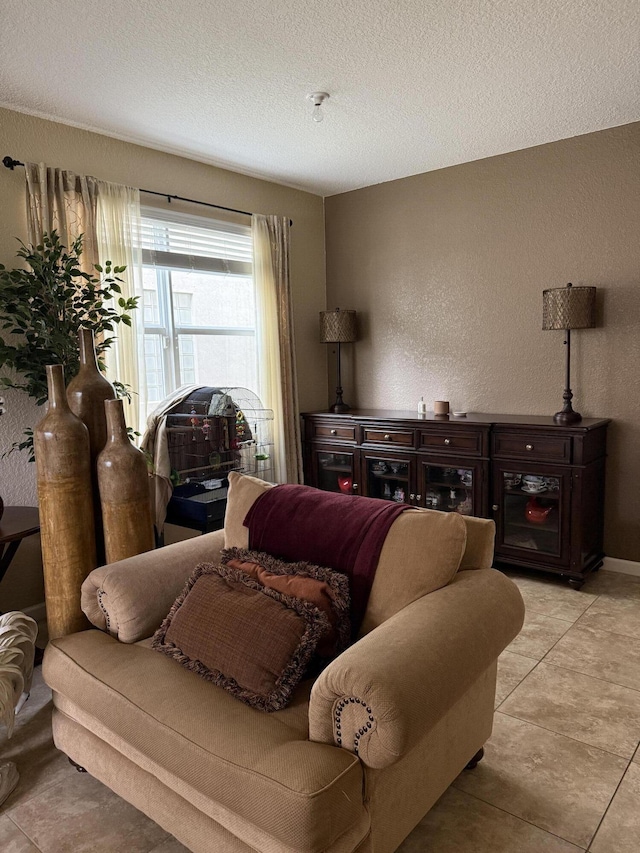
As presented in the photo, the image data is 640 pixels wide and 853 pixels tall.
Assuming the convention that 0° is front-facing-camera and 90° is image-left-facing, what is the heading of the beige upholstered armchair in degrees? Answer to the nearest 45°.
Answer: approximately 45°

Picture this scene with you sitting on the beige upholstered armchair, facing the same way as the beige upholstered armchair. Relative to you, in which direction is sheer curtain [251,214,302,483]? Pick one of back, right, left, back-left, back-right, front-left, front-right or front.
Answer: back-right

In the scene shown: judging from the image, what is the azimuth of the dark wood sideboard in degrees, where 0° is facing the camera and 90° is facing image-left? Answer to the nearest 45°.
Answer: approximately 45°

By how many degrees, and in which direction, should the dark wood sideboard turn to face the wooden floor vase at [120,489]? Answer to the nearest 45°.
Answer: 0° — it already faces it

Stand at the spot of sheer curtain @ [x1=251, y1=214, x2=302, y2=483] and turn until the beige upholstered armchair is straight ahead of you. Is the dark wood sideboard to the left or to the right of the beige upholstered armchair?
left

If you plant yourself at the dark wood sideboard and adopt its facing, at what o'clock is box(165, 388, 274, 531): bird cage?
The bird cage is roughly at 1 o'clock from the dark wood sideboard.

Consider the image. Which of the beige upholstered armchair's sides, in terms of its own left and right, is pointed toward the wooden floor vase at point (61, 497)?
right

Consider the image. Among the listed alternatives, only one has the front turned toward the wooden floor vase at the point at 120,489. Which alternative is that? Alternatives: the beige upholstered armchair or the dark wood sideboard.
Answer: the dark wood sideboard

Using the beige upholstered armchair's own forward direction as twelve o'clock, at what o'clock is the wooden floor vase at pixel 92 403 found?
The wooden floor vase is roughly at 3 o'clock from the beige upholstered armchair.

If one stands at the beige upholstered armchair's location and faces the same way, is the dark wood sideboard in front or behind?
behind
